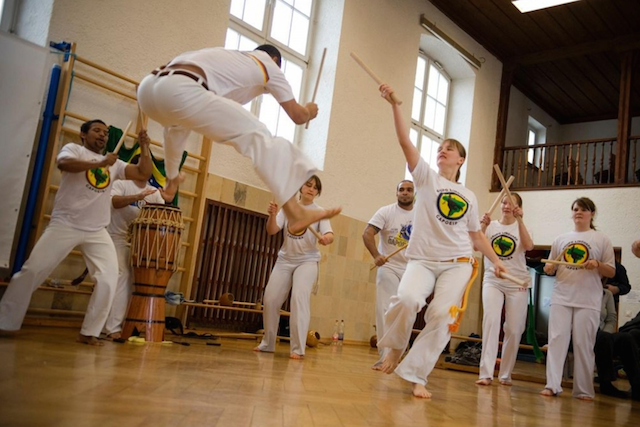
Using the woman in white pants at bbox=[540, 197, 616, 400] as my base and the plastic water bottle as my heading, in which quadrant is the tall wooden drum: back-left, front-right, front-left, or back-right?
front-left

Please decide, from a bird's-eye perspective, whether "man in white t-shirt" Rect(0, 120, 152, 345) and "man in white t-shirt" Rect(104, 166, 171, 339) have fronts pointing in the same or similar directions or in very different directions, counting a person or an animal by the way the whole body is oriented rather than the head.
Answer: same or similar directions

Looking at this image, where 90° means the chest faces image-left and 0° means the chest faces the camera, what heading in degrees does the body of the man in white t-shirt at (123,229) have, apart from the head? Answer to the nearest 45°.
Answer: approximately 315°

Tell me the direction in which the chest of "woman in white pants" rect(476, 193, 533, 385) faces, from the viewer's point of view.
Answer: toward the camera

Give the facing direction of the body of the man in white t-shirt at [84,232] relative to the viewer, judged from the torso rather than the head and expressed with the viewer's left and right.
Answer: facing the viewer and to the right of the viewer

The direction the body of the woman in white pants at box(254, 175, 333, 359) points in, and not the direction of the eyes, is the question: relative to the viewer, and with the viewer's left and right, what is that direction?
facing the viewer

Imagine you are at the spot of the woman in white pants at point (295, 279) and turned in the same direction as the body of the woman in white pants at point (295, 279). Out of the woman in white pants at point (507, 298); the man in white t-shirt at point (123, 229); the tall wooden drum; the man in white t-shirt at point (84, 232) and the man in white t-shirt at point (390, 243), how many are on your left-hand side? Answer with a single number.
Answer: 2

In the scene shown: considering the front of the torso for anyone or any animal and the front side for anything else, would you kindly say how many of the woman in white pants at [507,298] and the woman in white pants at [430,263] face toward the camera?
2

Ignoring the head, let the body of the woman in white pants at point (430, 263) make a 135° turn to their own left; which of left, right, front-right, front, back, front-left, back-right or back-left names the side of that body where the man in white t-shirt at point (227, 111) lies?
back

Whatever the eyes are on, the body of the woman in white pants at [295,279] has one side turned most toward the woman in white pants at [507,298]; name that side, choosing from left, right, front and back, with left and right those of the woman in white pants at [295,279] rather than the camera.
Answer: left

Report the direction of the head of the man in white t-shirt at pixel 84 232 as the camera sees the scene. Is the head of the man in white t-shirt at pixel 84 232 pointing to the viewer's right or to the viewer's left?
to the viewer's right

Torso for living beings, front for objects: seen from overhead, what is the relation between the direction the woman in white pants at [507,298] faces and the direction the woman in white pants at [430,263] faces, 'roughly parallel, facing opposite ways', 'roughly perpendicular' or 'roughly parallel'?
roughly parallel

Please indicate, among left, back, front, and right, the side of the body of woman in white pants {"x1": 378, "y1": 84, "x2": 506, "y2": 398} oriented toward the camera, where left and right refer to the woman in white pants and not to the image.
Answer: front

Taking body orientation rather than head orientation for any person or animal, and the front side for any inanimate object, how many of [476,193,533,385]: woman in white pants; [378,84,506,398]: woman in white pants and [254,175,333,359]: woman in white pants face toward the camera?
3

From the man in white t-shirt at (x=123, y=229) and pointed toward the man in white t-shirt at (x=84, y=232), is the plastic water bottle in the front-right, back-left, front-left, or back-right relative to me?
back-left
